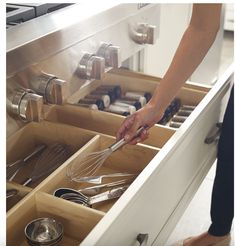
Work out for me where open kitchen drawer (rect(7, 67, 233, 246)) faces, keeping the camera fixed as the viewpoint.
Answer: facing the viewer and to the right of the viewer
